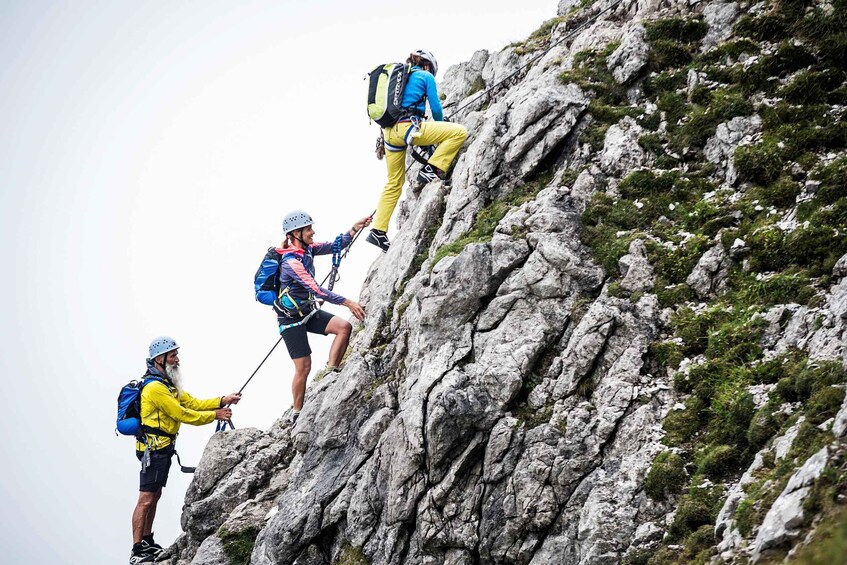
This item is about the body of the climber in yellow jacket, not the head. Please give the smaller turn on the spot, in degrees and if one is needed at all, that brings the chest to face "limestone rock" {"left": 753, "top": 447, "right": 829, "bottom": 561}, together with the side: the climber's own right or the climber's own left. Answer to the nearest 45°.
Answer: approximately 45° to the climber's own right

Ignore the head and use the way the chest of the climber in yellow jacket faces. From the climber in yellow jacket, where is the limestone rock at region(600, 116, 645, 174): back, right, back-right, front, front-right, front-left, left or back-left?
front-right

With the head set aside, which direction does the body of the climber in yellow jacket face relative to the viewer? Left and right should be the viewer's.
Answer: facing to the right of the viewer

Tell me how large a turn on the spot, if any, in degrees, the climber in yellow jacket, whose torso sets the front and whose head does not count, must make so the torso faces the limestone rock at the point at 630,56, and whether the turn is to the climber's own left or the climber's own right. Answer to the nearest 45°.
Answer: approximately 45° to the climber's own right
